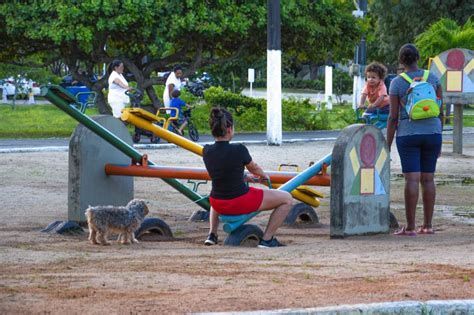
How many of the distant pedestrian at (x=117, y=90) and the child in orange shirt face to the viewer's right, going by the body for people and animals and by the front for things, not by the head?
1

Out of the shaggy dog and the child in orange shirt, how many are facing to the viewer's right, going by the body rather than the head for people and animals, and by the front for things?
1

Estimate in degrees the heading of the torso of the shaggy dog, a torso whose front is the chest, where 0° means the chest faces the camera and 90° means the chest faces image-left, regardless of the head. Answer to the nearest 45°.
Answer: approximately 270°

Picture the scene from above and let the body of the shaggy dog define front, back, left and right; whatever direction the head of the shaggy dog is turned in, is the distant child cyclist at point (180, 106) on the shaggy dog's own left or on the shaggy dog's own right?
on the shaggy dog's own left

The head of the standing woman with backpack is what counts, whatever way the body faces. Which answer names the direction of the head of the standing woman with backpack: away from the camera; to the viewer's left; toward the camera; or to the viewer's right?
away from the camera

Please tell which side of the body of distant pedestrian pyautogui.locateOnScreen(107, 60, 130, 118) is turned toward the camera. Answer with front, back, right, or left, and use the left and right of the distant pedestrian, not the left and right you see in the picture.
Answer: right
